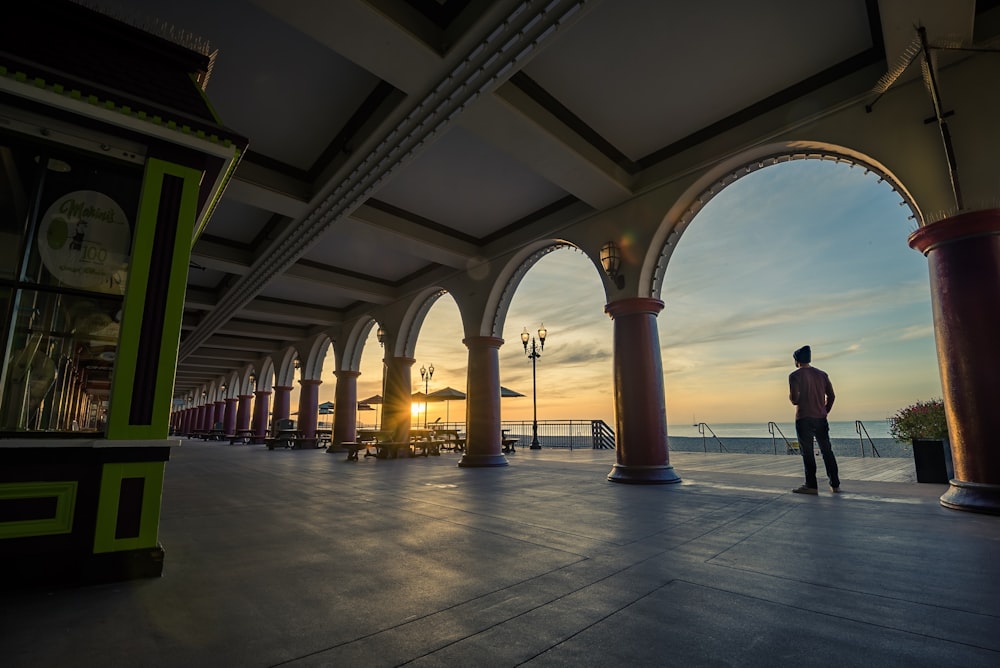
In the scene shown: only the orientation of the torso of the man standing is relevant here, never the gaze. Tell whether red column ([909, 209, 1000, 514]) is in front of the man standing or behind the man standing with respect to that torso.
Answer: behind

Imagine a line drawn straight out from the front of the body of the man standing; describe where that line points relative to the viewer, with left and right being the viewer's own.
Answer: facing away from the viewer and to the left of the viewer

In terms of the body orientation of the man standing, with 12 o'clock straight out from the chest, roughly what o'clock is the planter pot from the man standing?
The planter pot is roughly at 3 o'clock from the man standing.

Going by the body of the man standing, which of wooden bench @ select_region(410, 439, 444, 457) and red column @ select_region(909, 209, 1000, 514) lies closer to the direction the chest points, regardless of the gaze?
the wooden bench

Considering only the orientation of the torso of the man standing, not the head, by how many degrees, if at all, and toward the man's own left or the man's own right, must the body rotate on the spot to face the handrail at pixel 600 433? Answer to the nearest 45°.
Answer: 0° — they already face it

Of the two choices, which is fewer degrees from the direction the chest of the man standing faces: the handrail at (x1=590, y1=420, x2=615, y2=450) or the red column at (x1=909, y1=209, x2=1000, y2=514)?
the handrail

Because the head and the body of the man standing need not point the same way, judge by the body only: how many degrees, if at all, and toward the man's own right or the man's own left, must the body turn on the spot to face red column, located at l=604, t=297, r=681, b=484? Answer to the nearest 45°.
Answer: approximately 45° to the man's own left

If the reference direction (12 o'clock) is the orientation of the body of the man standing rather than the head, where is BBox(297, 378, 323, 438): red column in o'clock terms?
The red column is roughly at 11 o'clock from the man standing.

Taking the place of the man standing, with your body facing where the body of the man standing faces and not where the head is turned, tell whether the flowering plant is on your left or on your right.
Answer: on your right
